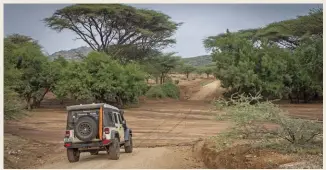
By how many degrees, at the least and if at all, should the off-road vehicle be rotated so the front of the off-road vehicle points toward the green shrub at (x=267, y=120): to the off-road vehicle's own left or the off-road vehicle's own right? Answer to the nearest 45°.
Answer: approximately 45° to the off-road vehicle's own right

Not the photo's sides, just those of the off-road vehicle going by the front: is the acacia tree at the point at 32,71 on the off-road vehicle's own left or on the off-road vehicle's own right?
on the off-road vehicle's own left

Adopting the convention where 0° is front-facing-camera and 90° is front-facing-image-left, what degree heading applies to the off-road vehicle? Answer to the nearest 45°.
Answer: approximately 225°

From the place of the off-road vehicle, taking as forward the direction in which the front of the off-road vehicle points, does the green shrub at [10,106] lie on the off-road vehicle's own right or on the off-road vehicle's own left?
on the off-road vehicle's own left

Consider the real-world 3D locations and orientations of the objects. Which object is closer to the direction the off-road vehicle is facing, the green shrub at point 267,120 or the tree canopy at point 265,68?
the tree canopy

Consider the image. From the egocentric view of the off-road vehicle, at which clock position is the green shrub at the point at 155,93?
The green shrub is roughly at 11 o'clock from the off-road vehicle.

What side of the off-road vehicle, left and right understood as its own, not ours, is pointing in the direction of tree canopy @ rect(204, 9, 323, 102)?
front

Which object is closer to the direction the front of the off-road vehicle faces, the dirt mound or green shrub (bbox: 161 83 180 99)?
the green shrub

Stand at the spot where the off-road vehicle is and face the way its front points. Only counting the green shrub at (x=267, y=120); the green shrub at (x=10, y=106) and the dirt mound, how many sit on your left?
1

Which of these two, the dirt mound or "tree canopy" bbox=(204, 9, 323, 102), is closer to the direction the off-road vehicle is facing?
the tree canopy

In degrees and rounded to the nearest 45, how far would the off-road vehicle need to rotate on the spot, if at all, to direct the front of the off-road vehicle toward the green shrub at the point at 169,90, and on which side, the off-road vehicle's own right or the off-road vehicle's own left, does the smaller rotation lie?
approximately 45° to the off-road vehicle's own left
